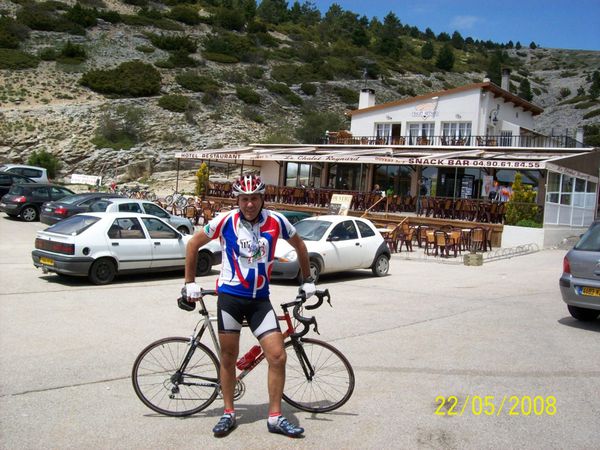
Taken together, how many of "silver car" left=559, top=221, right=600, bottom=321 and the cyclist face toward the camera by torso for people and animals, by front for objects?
1

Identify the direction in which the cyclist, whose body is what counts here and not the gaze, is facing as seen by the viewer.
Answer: toward the camera

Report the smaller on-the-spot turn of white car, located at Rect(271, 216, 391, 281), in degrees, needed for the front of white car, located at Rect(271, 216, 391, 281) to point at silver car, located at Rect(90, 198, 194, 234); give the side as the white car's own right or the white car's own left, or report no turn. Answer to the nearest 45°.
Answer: approximately 90° to the white car's own right

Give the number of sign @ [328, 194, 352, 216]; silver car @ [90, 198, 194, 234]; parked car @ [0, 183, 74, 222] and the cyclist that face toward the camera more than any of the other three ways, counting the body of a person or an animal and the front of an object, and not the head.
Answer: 2

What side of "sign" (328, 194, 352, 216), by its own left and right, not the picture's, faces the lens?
front

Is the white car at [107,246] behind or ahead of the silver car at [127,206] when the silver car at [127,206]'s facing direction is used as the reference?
behind

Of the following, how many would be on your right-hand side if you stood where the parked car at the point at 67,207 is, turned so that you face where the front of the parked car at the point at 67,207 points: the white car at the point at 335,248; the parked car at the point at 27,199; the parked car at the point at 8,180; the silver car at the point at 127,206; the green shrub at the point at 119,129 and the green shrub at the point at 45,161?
2

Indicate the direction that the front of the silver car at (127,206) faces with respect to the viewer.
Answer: facing away from the viewer and to the right of the viewer

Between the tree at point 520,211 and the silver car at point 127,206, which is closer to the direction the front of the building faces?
the silver car

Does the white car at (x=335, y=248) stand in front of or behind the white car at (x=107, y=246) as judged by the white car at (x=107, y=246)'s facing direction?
in front
